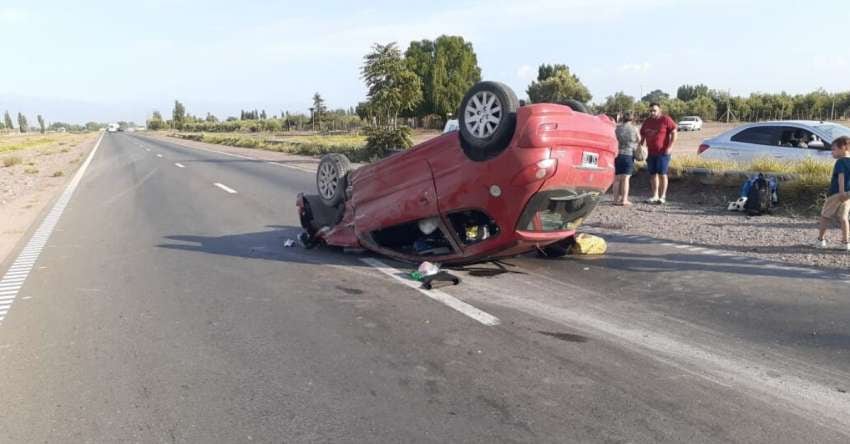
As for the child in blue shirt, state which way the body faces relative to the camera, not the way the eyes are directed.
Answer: to the viewer's left

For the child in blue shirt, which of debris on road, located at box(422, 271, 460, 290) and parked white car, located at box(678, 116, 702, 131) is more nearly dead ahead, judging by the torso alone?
the debris on road

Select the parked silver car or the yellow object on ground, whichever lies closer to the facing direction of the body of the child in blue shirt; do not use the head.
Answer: the yellow object on ground

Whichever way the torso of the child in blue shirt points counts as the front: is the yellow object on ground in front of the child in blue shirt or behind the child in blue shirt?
in front

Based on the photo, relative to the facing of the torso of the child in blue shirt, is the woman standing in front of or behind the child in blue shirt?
in front

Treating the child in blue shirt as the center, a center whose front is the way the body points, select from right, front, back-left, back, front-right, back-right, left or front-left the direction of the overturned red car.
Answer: front-left

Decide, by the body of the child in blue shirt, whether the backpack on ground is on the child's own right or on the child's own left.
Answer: on the child's own right

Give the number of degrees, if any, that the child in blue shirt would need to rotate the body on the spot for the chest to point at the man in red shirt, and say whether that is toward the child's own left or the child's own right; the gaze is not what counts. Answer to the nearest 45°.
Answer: approximately 45° to the child's own right

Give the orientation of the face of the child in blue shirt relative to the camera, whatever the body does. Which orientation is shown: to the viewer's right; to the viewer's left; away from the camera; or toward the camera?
to the viewer's left
